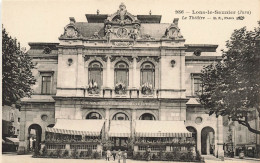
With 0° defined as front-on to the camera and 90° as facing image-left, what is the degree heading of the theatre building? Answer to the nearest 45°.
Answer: approximately 0°

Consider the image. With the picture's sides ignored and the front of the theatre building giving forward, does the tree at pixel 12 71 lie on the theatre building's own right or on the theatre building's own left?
on the theatre building's own right
